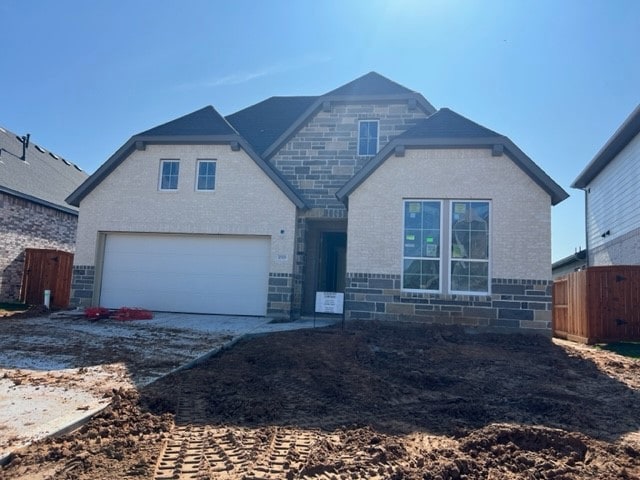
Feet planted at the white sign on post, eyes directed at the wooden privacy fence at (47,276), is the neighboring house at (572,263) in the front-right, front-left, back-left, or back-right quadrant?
back-right

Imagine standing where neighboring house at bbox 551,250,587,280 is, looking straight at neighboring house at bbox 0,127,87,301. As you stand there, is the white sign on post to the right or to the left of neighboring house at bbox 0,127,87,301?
left

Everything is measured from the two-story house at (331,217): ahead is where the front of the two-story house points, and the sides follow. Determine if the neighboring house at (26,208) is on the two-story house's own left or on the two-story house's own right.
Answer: on the two-story house's own right

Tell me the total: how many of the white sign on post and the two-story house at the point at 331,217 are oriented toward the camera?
2

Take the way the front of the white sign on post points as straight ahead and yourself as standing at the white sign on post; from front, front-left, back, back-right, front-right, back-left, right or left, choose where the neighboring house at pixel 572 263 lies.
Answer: back-left

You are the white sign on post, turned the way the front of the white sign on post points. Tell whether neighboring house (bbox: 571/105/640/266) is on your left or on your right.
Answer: on your left

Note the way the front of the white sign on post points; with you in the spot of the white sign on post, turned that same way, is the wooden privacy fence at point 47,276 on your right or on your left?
on your right

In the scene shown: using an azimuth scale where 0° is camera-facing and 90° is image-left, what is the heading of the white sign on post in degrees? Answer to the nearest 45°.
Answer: approximately 0°

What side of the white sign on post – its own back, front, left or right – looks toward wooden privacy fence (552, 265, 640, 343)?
left

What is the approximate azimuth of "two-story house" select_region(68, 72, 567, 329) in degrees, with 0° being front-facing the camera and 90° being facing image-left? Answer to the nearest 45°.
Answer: approximately 0°
